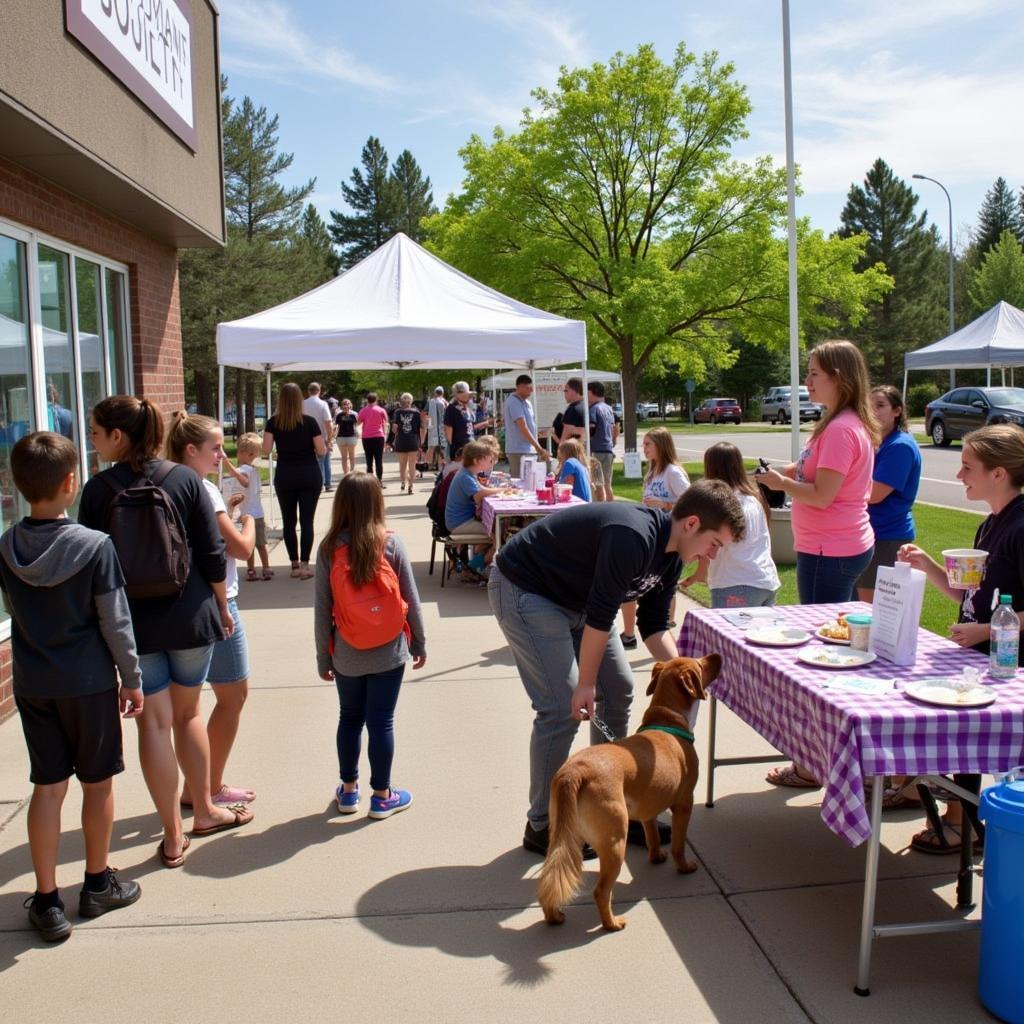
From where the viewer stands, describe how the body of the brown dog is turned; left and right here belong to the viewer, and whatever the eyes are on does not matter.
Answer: facing away from the viewer and to the right of the viewer

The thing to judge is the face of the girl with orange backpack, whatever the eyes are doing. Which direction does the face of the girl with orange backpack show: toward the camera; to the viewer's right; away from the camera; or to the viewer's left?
away from the camera

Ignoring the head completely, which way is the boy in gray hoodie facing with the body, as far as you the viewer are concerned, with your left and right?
facing away from the viewer and to the right of the viewer

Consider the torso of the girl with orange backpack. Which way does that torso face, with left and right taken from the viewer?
facing away from the viewer

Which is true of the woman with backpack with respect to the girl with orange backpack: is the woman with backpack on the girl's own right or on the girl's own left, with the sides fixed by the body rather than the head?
on the girl's own left

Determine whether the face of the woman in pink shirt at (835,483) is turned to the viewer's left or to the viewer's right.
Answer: to the viewer's left

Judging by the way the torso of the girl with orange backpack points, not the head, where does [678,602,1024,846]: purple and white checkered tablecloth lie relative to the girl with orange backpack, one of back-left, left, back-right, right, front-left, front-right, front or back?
back-right

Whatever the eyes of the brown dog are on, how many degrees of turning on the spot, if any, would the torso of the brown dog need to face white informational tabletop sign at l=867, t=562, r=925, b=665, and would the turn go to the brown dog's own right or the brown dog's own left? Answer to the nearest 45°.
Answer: approximately 45° to the brown dog's own right

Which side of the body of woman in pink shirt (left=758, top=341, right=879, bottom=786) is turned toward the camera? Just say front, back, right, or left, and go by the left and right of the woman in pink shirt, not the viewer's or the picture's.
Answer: left

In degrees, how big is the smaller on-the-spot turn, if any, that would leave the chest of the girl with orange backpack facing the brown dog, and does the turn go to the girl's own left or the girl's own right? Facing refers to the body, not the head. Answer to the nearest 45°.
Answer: approximately 135° to the girl's own right
